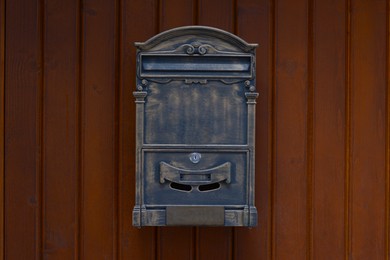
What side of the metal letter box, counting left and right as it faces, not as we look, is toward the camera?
front
